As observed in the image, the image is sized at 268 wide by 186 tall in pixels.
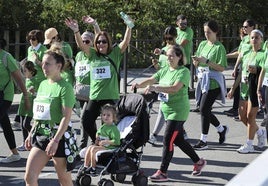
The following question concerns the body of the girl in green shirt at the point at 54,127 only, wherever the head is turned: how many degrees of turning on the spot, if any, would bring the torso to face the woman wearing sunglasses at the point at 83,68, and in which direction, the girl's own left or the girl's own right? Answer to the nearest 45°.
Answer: approximately 135° to the girl's own right

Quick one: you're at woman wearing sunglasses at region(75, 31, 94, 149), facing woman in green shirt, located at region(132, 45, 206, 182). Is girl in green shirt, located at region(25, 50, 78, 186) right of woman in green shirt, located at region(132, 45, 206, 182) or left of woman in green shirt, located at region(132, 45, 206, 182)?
right

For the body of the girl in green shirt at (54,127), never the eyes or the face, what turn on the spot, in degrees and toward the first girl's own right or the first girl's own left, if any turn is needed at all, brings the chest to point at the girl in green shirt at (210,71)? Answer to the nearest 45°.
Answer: approximately 180°

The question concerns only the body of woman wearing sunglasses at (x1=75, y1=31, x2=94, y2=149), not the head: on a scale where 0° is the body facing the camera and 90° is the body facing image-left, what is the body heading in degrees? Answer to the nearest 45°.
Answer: approximately 45°
